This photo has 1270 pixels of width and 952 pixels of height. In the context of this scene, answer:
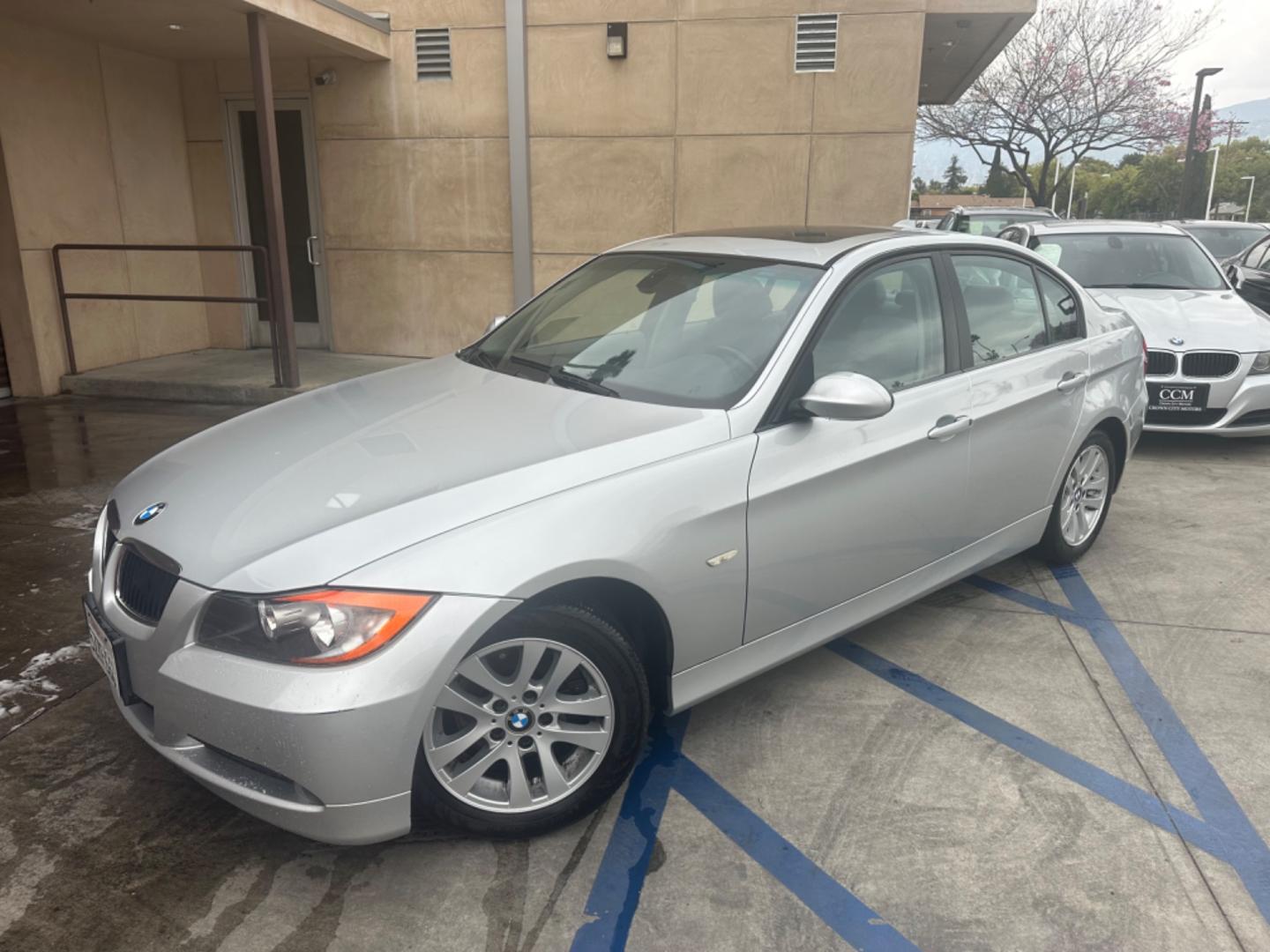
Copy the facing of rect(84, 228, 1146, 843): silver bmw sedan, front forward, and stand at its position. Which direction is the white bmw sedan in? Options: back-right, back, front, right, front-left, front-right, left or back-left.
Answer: back

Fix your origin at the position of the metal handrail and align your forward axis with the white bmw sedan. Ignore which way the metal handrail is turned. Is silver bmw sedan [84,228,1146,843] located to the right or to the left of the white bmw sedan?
right

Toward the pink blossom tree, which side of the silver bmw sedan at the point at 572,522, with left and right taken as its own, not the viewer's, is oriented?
back

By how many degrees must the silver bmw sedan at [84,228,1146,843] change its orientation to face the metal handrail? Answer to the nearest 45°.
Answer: approximately 90° to its right

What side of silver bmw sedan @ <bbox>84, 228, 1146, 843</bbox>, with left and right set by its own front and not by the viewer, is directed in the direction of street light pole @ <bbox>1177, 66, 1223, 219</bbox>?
back

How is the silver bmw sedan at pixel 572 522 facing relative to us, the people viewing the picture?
facing the viewer and to the left of the viewer

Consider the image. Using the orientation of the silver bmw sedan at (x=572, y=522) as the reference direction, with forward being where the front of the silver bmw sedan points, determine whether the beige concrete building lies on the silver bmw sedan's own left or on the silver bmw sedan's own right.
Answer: on the silver bmw sedan's own right

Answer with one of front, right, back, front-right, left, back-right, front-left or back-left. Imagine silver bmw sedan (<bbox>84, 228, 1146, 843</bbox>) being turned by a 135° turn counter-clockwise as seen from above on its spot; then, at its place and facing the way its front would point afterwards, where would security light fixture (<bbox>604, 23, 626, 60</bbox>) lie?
left
